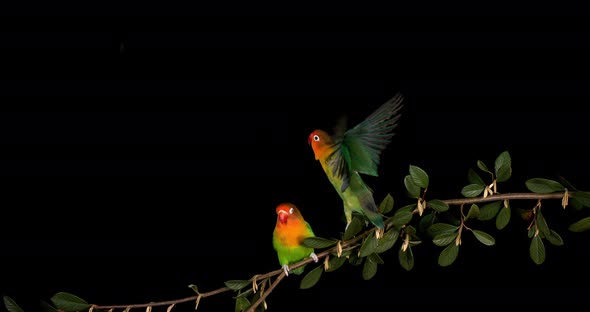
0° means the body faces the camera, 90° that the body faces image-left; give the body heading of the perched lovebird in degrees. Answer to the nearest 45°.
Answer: approximately 45°

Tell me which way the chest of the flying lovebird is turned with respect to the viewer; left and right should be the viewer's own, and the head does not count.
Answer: facing to the left of the viewer
